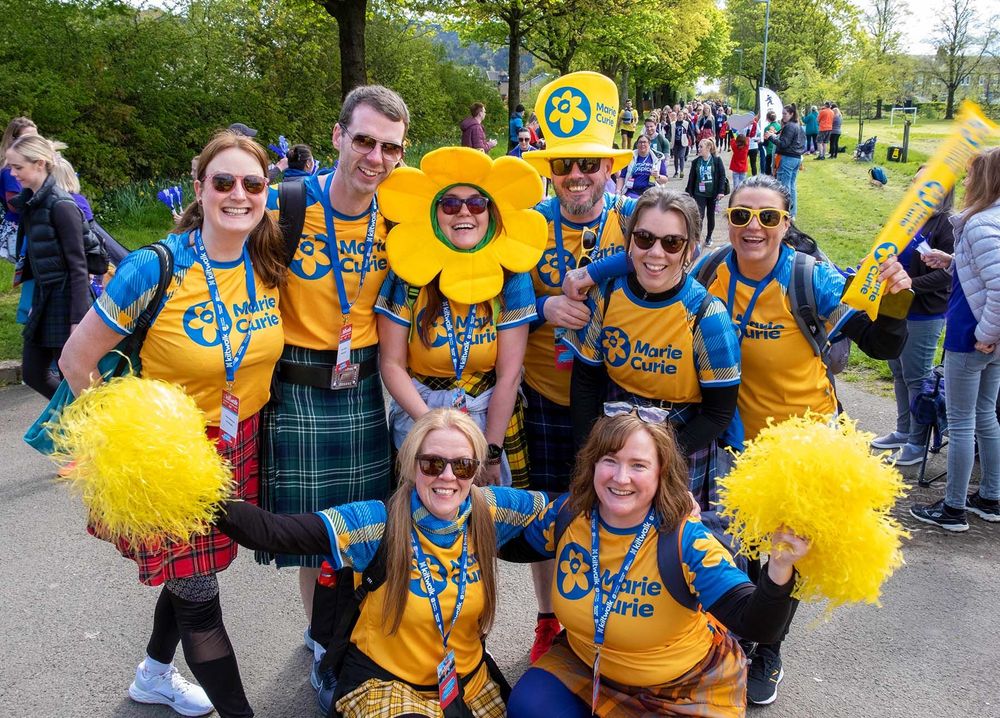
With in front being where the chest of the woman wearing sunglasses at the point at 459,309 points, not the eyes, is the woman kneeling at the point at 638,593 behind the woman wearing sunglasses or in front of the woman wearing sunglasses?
in front

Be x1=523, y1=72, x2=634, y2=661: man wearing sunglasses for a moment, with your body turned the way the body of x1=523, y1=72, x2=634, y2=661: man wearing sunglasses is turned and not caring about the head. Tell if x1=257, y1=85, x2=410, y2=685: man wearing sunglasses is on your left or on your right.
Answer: on your right

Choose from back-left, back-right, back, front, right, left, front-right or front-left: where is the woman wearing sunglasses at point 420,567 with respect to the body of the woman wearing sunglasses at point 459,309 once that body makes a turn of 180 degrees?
back

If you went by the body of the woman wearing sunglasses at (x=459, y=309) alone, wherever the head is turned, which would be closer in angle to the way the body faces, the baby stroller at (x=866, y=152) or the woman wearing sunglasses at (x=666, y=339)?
the woman wearing sunglasses

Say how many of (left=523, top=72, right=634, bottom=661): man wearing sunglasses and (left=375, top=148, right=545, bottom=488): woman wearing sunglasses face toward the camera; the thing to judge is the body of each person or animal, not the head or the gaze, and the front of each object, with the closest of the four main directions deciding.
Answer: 2

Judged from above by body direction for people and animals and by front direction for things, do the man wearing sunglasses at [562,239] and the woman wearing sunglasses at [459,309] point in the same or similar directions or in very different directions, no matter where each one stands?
same or similar directions

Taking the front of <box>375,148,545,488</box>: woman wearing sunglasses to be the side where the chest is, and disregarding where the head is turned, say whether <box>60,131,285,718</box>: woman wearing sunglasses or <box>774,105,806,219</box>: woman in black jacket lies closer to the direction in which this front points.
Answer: the woman wearing sunglasses

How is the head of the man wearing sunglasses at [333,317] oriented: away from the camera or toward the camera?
toward the camera

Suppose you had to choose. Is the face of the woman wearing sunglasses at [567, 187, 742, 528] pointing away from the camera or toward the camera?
toward the camera

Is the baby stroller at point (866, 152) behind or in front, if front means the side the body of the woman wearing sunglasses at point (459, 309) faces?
behind

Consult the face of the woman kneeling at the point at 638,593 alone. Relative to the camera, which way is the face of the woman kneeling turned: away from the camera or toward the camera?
toward the camera

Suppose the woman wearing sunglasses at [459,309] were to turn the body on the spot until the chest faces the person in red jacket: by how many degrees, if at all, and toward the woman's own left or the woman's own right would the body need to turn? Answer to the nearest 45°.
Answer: approximately 180°

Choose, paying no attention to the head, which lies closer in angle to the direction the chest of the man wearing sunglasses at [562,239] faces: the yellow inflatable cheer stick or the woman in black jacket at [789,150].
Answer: the yellow inflatable cheer stick

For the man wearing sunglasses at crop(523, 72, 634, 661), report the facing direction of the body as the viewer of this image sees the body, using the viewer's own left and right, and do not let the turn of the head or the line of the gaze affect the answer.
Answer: facing the viewer
